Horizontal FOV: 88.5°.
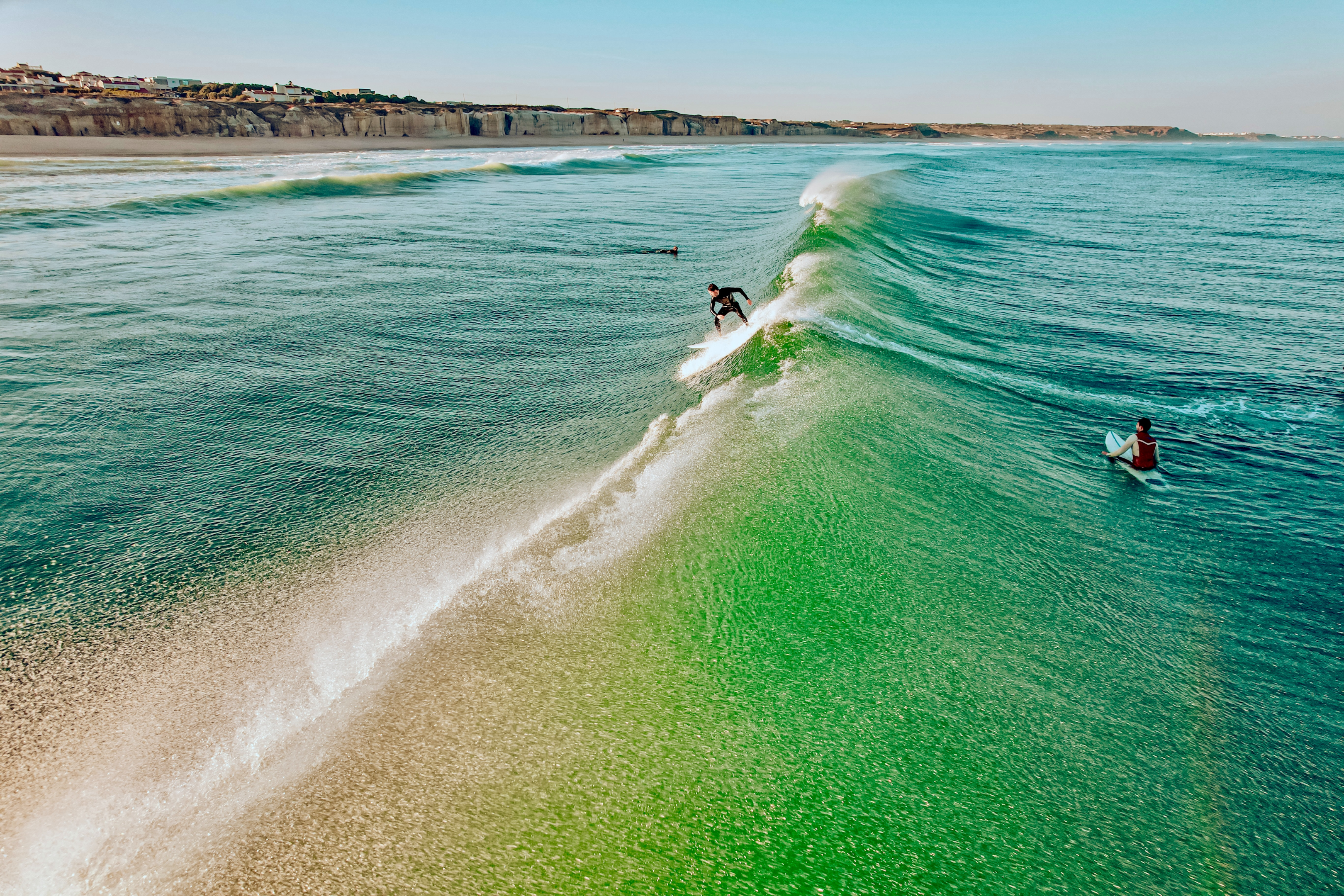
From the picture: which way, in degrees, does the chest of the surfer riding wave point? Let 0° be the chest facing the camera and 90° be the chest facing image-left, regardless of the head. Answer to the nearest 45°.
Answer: approximately 45°

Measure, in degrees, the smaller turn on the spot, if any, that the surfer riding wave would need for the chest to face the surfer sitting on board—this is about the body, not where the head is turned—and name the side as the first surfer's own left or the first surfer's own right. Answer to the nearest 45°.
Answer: approximately 90° to the first surfer's own left

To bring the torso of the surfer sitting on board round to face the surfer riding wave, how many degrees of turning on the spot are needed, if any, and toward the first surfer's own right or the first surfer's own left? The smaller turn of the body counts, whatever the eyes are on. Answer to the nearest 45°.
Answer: approximately 45° to the first surfer's own left

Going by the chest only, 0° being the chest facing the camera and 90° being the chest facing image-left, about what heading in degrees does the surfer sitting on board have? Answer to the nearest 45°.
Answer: approximately 135°

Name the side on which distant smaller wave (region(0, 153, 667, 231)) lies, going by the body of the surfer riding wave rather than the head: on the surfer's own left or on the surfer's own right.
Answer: on the surfer's own right

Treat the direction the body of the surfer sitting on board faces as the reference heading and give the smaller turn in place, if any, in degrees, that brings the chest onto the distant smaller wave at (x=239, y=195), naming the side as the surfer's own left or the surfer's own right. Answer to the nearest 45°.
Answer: approximately 45° to the surfer's own left
